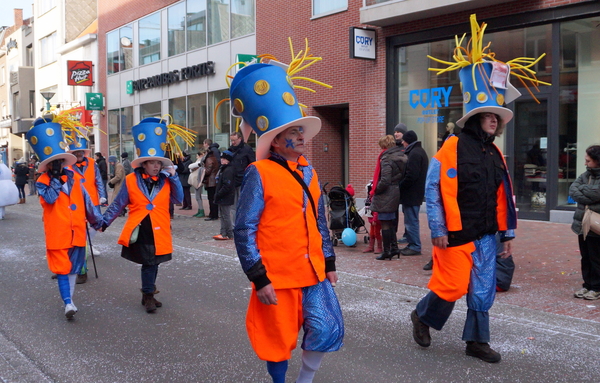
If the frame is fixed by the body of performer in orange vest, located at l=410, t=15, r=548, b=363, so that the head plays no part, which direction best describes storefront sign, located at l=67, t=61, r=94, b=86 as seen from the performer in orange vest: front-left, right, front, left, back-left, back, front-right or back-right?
back

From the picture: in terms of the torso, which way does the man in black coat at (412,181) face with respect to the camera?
to the viewer's left

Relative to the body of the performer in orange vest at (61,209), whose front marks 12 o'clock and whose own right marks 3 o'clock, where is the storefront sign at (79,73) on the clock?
The storefront sign is roughly at 6 o'clock from the performer in orange vest.

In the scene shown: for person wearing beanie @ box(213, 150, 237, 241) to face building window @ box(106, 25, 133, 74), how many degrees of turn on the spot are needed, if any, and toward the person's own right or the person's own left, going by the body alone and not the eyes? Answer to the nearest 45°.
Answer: approximately 90° to the person's own right

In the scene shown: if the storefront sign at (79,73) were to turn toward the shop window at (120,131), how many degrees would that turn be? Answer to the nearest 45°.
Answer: approximately 45° to its left

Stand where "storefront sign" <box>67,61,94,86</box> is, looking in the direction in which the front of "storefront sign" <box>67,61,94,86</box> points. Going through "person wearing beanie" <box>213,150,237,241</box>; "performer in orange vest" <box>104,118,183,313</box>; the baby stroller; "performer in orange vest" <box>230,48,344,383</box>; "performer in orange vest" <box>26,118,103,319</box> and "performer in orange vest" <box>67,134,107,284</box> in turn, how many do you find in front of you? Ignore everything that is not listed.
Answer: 6
